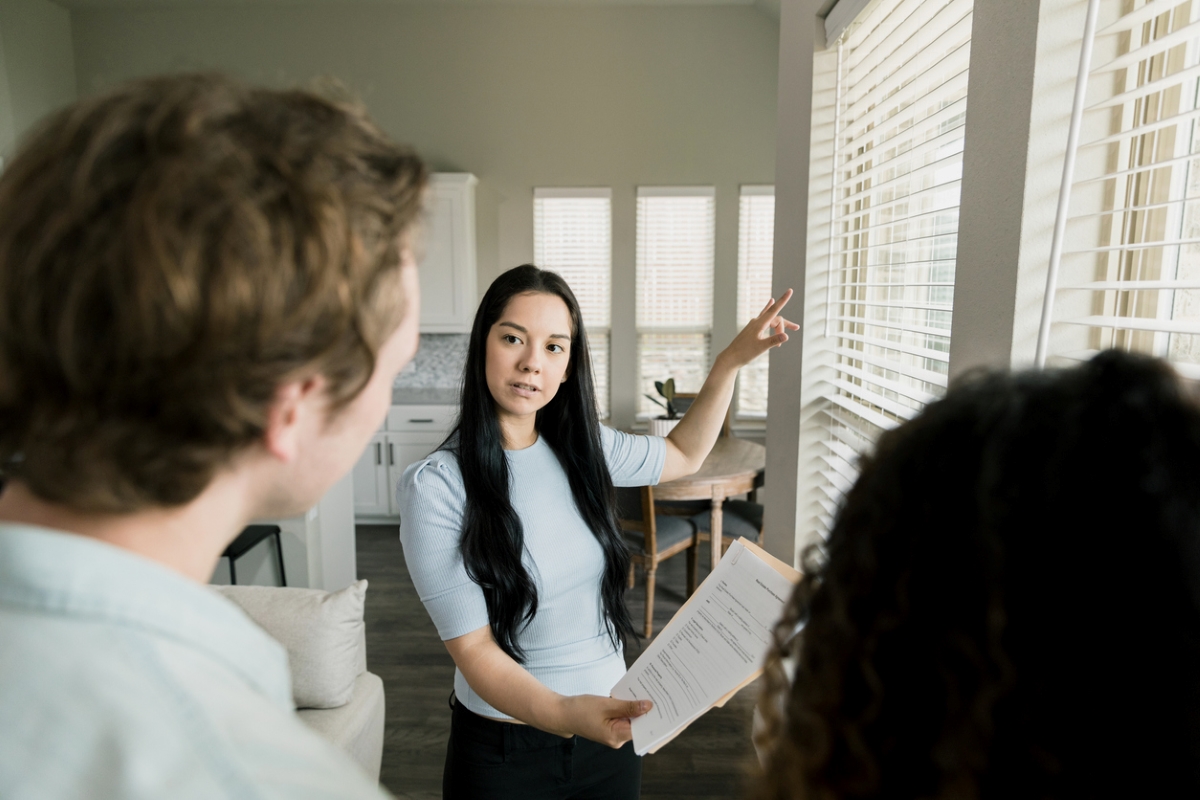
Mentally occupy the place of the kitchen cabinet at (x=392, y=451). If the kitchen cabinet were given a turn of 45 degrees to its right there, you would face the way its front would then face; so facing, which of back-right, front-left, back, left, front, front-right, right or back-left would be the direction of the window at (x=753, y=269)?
back-left

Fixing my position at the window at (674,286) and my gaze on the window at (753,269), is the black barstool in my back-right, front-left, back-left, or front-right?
back-right

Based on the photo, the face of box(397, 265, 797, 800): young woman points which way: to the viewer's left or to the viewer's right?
to the viewer's left

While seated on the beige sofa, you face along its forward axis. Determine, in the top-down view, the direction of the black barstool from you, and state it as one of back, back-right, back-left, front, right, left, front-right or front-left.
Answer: back-left

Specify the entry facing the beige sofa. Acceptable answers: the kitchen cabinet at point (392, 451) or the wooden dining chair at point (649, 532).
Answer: the kitchen cabinet

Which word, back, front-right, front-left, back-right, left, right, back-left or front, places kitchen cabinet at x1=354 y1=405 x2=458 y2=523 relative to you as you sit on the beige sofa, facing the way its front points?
back-left

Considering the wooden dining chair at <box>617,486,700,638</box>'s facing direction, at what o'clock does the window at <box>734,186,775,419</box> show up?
The window is roughly at 11 o'clock from the wooden dining chair.

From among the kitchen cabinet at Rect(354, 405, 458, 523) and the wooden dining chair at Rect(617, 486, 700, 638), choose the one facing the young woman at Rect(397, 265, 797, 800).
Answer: the kitchen cabinet

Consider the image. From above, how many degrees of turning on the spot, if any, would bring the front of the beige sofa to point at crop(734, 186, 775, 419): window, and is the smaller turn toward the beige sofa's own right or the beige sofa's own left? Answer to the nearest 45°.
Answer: approximately 90° to the beige sofa's own left

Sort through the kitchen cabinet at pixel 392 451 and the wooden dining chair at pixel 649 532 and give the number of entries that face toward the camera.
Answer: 1

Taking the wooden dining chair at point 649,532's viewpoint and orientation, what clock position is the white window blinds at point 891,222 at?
The white window blinds is roughly at 4 o'clock from the wooden dining chair.

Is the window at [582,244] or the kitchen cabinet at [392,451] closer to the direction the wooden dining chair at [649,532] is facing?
the window

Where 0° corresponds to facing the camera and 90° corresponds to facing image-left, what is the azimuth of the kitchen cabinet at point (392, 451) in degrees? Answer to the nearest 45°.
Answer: approximately 0°

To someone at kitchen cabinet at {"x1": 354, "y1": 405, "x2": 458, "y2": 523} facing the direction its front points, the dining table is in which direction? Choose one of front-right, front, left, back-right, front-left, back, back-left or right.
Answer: front-left

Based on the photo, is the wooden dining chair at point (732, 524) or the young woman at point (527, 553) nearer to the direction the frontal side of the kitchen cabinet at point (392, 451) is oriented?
the young woman

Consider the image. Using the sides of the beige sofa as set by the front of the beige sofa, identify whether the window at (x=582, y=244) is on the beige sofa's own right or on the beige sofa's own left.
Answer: on the beige sofa's own left
